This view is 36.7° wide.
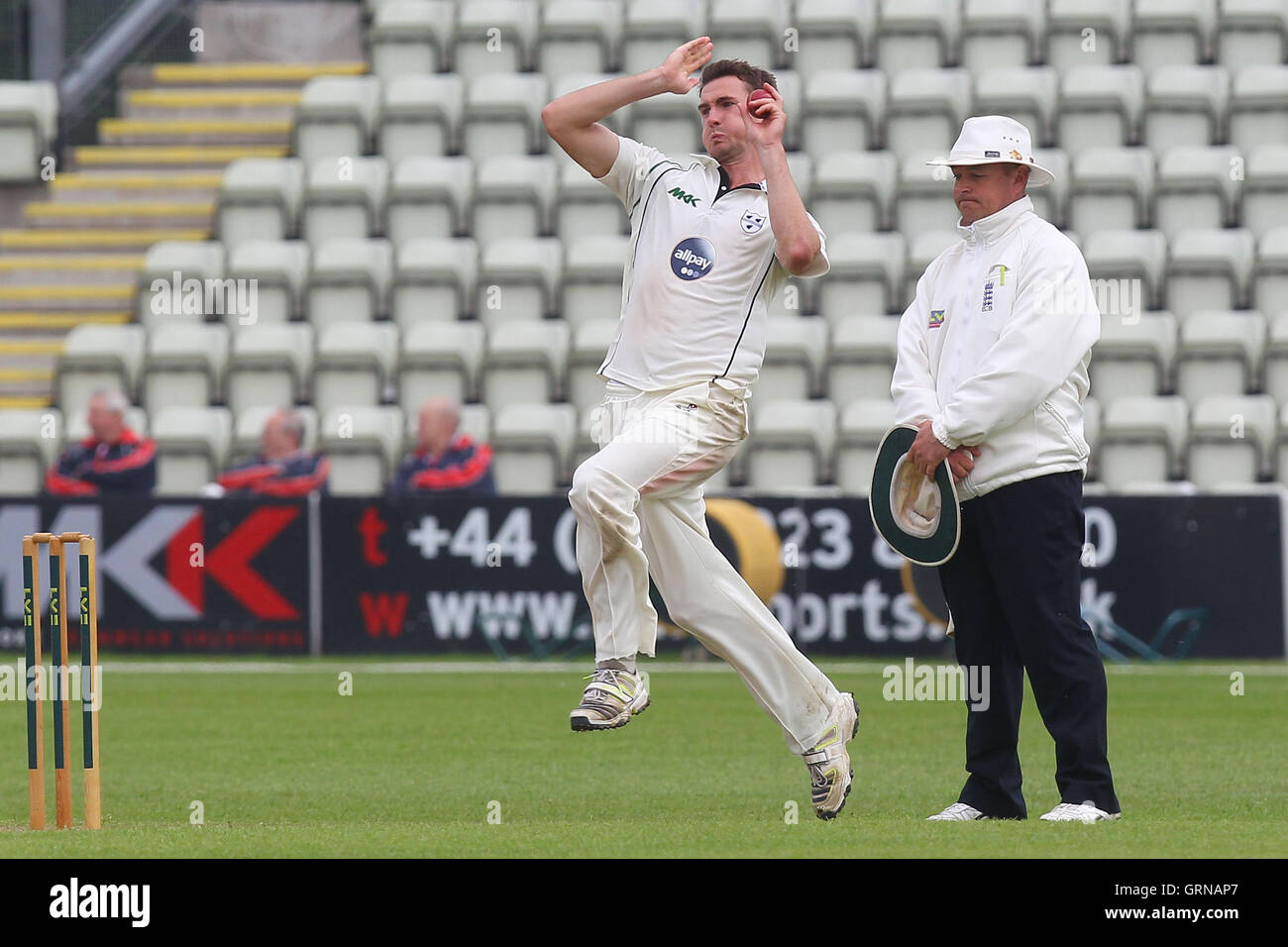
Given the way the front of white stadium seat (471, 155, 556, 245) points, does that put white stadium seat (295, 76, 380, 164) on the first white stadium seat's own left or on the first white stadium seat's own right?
on the first white stadium seat's own right

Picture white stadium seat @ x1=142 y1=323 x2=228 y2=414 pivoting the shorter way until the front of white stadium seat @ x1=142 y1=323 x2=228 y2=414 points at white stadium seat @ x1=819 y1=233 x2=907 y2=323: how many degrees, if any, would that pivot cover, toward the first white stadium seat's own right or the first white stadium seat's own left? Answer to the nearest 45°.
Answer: approximately 135° to the first white stadium seat's own left

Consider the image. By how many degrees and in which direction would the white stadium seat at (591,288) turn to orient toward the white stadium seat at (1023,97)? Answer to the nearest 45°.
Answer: approximately 90° to its left

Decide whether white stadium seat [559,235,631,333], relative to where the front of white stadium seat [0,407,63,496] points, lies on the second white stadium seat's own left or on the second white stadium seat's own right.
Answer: on the second white stadium seat's own left

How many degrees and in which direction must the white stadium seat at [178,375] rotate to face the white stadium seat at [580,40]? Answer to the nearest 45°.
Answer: approximately 135° to its left

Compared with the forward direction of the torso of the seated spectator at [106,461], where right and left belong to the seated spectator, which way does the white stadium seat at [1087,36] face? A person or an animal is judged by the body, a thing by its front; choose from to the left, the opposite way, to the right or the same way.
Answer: the same way

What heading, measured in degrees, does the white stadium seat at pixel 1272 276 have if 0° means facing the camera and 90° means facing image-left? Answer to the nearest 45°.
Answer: approximately 0°

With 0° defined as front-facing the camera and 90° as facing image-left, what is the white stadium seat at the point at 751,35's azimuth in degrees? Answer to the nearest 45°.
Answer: approximately 0°

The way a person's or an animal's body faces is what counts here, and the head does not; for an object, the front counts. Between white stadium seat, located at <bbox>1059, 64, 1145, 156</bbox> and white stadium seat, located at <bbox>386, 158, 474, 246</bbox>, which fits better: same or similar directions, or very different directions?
same or similar directions

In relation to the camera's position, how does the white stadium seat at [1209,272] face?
facing the viewer and to the left of the viewer

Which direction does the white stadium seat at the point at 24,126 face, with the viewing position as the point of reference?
facing the viewer

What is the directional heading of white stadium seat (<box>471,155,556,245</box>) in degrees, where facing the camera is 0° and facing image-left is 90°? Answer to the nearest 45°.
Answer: approximately 45°

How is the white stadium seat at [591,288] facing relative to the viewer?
toward the camera

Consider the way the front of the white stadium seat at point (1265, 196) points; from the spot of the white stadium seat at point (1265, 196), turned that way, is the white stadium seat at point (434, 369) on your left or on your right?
on your right

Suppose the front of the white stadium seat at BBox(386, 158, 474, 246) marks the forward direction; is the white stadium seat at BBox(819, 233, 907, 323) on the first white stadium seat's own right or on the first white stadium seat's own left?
on the first white stadium seat's own left

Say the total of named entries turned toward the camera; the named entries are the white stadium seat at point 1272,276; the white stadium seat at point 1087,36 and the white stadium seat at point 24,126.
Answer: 3

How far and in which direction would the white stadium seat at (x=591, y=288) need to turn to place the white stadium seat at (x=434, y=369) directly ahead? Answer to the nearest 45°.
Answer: approximately 90° to its right

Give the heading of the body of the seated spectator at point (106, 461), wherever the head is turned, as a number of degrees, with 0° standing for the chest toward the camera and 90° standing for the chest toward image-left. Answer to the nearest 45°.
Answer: approximately 45°
